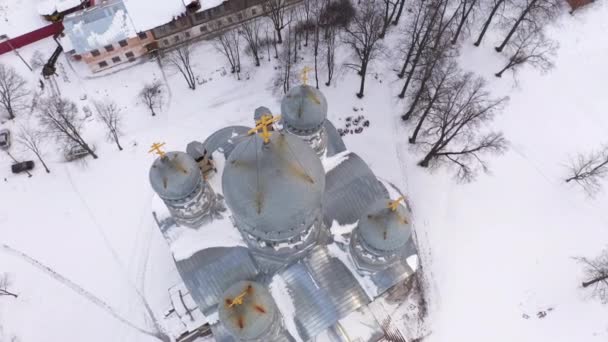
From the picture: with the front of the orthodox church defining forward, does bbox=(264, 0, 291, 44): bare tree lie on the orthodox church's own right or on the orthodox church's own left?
on the orthodox church's own left

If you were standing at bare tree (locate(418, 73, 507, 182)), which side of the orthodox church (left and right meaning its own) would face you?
left

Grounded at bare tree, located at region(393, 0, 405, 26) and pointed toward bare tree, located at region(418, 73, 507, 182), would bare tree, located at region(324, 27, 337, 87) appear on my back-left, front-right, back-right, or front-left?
front-right

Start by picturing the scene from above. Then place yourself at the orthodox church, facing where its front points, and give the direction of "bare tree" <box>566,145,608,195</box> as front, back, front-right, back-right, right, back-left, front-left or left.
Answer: front-left

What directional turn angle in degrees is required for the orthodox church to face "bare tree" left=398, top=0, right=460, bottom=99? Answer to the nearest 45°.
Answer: approximately 90° to its left

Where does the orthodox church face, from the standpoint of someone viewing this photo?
facing the viewer and to the right of the viewer

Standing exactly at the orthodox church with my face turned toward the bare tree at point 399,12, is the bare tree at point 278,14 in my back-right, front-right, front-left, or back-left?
front-left

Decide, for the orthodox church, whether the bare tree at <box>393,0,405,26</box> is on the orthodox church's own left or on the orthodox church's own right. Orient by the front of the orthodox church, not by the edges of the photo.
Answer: on the orthodox church's own left

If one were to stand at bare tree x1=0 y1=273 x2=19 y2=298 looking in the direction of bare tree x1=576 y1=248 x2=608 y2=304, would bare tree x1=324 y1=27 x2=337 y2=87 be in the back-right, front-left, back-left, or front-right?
front-left

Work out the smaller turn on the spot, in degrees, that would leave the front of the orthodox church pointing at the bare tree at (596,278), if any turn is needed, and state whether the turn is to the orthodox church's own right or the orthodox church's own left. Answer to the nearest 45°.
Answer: approximately 45° to the orthodox church's own left

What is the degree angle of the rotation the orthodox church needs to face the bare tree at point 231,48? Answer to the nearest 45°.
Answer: approximately 135° to its left
